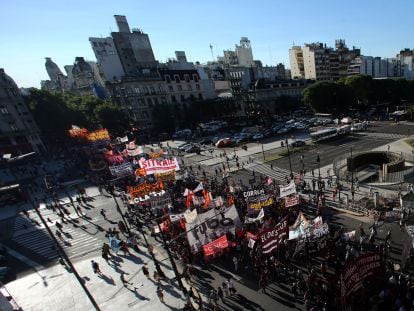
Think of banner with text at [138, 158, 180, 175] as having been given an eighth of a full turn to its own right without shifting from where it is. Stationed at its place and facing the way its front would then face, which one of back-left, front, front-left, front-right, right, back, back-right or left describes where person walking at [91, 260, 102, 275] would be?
front

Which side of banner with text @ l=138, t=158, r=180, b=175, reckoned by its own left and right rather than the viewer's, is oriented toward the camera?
front

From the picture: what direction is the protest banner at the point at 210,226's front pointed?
toward the camera

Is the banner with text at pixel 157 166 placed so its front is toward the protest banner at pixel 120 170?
no

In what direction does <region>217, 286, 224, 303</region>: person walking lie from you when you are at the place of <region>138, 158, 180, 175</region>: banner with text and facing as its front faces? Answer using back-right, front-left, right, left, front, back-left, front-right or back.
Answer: front

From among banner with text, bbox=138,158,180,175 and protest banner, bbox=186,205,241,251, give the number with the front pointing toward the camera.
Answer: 2

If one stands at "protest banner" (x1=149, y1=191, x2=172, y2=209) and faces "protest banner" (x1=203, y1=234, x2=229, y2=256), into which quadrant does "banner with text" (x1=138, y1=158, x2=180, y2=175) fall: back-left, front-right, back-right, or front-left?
back-left

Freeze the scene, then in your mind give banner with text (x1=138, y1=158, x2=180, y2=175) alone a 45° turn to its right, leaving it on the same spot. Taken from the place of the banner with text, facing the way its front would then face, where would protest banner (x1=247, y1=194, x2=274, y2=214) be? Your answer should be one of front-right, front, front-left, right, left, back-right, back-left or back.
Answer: left

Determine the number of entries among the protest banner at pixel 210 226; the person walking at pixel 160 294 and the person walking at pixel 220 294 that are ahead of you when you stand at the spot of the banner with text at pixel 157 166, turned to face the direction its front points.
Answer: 3

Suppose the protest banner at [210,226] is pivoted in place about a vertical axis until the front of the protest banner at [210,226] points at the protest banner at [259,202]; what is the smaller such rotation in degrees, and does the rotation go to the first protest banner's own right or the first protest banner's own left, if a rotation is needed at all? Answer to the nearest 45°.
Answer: approximately 135° to the first protest banner's own left

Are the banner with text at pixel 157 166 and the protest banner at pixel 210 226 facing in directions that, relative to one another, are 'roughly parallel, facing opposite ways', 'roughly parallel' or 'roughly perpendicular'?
roughly parallel

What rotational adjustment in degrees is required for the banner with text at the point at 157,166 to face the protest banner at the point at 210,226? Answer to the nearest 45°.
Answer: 0° — it already faces it

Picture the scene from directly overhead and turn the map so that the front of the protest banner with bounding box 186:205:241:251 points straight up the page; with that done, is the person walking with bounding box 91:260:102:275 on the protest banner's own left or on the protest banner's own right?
on the protest banner's own right

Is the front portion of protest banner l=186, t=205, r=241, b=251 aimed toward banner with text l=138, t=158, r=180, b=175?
no
